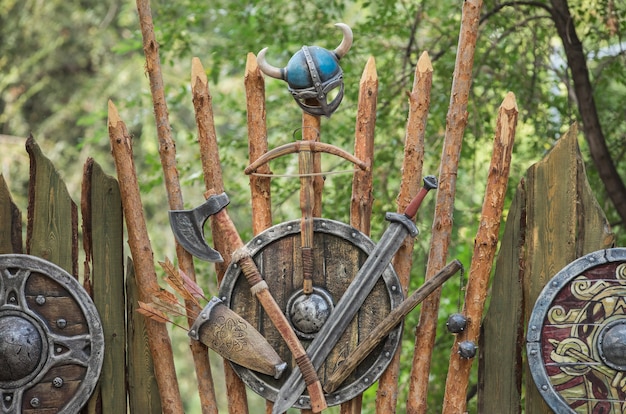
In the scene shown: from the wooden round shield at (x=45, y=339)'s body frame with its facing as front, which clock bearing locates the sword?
The sword is roughly at 10 o'clock from the wooden round shield.

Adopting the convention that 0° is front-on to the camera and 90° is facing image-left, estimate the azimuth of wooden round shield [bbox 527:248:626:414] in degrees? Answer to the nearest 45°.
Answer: approximately 0°

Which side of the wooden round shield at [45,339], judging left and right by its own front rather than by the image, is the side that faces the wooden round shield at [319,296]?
left

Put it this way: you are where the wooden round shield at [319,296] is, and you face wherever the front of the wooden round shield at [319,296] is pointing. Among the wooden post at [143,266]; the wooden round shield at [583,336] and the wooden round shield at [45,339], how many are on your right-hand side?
2

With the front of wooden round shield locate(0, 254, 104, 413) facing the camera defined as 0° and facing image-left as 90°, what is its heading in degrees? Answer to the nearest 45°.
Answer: approximately 0°

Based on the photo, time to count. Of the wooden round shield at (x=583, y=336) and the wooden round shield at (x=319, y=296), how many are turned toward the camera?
2

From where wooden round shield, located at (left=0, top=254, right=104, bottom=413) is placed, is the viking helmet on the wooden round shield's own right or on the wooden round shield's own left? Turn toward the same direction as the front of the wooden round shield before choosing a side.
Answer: on the wooden round shield's own left
